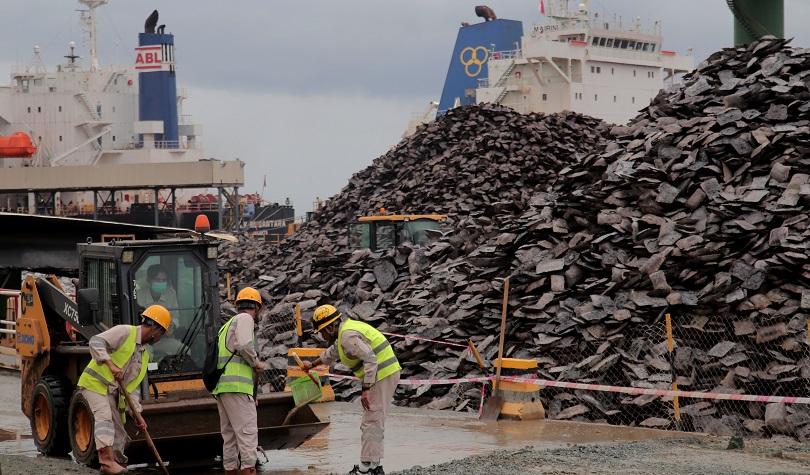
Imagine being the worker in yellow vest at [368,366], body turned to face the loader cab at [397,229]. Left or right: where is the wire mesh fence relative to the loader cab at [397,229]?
right

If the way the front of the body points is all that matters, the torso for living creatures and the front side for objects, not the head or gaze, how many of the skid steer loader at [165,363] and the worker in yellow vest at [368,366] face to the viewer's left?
1

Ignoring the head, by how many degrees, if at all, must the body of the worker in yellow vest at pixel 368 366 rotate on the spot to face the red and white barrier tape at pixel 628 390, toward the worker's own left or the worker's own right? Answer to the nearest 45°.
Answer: approximately 135° to the worker's own right

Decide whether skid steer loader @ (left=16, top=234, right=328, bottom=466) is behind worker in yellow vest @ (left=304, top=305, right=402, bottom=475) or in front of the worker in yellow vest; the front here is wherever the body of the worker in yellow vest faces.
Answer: in front

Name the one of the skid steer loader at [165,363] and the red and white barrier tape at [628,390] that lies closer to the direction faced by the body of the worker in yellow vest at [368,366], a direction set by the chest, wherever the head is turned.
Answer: the skid steer loader

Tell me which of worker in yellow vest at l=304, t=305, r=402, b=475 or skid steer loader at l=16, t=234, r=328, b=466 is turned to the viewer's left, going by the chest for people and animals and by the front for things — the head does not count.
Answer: the worker in yellow vest

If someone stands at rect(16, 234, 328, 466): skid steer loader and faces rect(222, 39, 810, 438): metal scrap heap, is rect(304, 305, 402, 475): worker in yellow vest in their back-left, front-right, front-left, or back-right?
front-right

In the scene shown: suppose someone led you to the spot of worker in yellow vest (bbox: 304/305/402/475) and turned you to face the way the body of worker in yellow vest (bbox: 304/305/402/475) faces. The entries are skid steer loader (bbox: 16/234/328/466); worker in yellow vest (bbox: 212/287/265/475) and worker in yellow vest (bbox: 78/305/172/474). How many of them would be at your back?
0

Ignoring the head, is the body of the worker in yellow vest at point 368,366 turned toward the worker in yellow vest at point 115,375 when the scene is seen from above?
yes

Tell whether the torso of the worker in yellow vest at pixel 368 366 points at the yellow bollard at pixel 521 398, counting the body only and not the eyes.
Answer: no

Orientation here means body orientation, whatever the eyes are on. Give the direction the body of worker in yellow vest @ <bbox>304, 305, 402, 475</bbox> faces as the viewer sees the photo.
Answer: to the viewer's left

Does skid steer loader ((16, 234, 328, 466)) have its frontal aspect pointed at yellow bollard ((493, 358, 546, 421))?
no

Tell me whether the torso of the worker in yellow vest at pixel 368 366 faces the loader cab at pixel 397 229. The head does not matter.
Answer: no

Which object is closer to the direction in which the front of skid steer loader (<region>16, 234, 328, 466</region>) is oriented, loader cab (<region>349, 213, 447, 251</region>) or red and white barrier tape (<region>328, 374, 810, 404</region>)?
the red and white barrier tape

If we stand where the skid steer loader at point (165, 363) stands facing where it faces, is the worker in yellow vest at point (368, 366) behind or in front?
in front

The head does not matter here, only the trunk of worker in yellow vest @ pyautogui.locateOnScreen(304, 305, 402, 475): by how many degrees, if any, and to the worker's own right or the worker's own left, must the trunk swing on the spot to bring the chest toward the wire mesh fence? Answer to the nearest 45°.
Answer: approximately 135° to the worker's own right

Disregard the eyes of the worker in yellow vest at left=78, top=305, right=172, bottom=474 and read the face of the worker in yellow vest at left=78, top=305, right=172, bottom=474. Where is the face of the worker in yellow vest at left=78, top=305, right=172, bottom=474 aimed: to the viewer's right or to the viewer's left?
to the viewer's right
